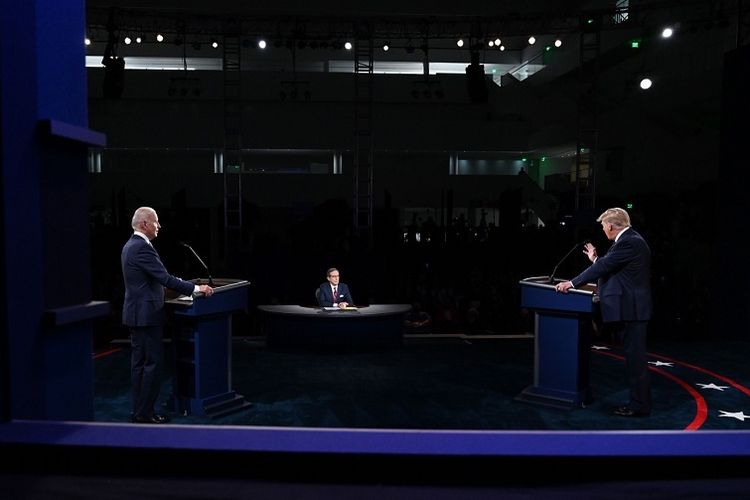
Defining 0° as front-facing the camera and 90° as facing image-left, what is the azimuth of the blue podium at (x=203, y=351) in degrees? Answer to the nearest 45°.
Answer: approximately 225°

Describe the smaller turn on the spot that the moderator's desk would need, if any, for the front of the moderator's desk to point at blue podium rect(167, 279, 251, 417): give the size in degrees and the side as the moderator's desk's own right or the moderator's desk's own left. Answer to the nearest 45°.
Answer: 0° — it already faces it

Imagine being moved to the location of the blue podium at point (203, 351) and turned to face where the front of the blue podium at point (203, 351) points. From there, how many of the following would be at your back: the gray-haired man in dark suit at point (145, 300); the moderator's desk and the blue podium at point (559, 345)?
1

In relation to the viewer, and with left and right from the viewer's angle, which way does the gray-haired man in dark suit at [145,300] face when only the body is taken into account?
facing to the right of the viewer

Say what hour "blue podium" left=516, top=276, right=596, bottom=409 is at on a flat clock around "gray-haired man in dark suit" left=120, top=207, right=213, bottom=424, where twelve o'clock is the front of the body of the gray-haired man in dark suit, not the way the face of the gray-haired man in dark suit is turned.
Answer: The blue podium is roughly at 12 o'clock from the gray-haired man in dark suit.

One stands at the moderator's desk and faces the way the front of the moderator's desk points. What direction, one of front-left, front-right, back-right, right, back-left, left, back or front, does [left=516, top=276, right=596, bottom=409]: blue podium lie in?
front-left

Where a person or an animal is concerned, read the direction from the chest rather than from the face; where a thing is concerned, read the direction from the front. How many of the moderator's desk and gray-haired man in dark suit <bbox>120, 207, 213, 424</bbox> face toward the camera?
1

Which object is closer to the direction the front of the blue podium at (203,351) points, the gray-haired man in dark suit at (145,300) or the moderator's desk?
the moderator's desk

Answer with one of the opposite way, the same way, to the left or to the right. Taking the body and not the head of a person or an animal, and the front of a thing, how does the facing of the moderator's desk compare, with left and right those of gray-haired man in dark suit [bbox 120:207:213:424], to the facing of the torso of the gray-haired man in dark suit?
to the right

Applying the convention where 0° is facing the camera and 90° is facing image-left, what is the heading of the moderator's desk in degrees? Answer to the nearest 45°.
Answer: approximately 0°

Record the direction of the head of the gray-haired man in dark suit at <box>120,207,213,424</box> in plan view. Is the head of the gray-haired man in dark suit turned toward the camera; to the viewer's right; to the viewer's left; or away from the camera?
to the viewer's right

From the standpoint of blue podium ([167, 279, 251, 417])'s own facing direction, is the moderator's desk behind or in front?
in front

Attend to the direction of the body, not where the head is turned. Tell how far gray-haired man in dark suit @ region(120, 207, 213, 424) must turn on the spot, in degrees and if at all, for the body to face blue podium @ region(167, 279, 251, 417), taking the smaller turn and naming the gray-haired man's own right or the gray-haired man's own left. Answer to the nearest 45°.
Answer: approximately 45° to the gray-haired man's own left
